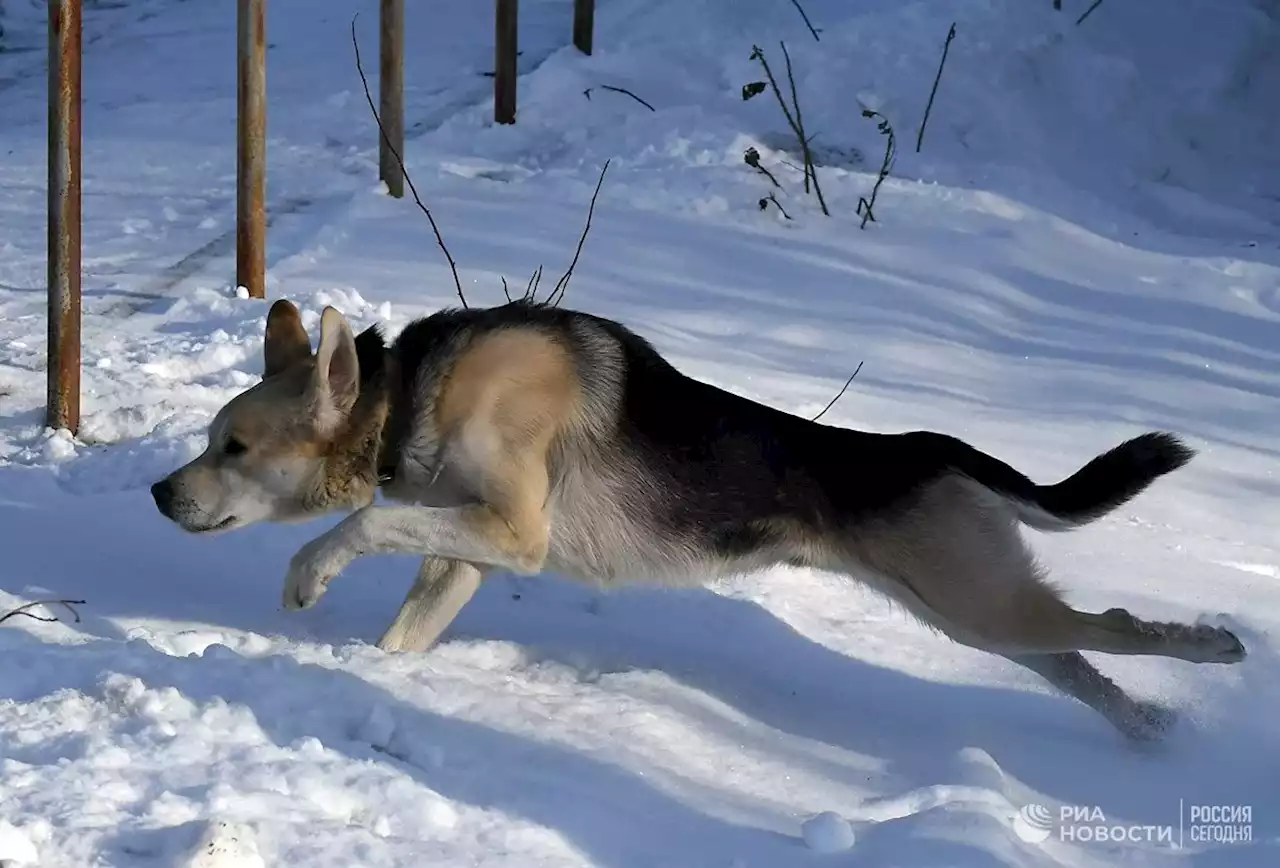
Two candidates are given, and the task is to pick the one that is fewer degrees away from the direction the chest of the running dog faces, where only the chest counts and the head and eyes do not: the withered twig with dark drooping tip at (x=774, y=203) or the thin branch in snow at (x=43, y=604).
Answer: the thin branch in snow

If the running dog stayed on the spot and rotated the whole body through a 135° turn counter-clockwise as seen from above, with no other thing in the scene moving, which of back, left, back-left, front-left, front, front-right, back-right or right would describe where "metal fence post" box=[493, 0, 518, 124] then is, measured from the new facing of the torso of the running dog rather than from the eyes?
back-left

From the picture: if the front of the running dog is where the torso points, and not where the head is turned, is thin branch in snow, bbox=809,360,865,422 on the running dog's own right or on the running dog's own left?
on the running dog's own right

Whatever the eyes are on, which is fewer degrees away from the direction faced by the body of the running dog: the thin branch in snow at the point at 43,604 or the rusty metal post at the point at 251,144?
the thin branch in snow

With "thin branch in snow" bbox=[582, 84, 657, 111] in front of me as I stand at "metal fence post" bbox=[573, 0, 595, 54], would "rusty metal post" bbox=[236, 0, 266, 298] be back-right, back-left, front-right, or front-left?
front-right

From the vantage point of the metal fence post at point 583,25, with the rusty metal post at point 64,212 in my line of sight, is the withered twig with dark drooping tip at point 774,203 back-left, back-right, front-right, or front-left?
front-left

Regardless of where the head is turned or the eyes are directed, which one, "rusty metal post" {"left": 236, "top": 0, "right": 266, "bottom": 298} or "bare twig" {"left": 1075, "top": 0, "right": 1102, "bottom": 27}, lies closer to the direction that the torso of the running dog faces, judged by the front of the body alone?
the rusty metal post

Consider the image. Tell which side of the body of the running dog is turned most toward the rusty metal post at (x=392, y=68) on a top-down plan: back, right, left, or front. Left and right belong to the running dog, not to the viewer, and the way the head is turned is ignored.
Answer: right

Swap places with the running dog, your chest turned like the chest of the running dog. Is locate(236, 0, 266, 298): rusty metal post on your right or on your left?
on your right

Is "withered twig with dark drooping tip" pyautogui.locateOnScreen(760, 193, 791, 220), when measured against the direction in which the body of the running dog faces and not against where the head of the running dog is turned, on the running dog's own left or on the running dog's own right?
on the running dog's own right

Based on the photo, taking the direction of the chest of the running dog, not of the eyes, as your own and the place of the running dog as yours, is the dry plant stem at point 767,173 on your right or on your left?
on your right

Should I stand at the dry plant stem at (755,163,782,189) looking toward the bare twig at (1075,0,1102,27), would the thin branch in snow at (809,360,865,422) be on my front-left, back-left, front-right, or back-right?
back-right

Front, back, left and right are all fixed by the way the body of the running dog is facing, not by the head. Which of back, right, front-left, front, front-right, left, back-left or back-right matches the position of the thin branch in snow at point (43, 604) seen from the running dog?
front

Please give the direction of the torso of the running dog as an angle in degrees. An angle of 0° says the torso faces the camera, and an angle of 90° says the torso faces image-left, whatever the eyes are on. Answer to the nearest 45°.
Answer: approximately 90°
